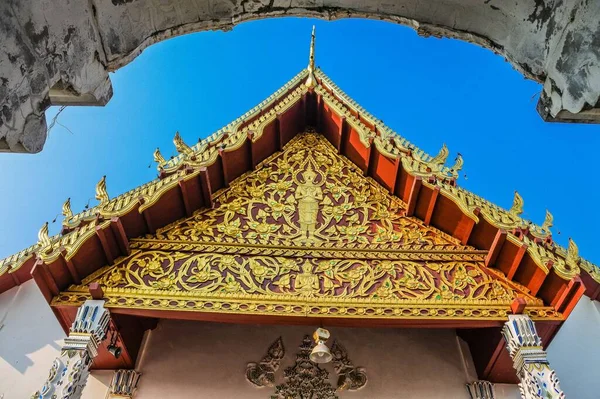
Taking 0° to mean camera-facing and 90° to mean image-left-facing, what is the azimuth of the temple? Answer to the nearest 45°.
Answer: approximately 0°
